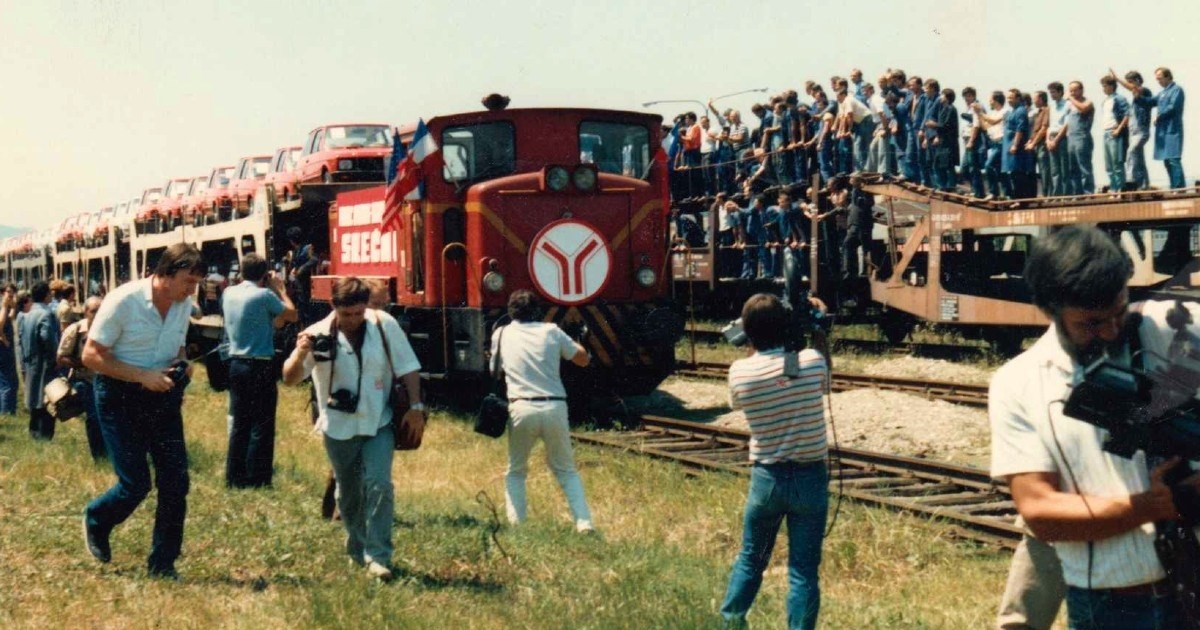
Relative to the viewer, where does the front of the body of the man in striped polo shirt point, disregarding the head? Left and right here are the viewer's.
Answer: facing away from the viewer

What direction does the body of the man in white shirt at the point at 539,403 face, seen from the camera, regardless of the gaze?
away from the camera

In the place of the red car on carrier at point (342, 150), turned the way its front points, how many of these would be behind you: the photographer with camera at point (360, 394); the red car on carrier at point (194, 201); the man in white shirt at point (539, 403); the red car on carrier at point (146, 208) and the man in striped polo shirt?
2

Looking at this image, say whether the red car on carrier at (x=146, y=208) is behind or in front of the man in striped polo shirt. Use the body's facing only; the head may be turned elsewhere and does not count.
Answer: in front

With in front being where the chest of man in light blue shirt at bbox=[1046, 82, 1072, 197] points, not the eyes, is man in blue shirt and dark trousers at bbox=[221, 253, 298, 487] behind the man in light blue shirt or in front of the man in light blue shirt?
in front

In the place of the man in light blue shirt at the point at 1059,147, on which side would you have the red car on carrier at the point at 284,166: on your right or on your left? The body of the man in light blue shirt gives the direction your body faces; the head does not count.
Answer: on your right

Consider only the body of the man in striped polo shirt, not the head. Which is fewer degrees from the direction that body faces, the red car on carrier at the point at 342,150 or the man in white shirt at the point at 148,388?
the red car on carrier

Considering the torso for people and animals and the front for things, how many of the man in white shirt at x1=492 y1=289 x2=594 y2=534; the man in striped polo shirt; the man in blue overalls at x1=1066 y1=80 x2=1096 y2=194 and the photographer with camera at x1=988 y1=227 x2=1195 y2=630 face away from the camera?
2

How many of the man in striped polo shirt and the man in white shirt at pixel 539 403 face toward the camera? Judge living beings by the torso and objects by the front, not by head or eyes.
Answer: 0

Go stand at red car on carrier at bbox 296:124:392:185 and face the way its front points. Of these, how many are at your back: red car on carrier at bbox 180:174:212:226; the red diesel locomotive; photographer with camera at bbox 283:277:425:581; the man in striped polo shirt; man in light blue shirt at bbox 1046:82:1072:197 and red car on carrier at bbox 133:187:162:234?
2

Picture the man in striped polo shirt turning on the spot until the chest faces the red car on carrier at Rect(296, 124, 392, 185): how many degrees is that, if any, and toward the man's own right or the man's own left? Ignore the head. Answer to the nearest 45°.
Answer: approximately 45° to the man's own left

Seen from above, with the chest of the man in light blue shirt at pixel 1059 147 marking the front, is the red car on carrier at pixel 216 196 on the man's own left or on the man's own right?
on the man's own right

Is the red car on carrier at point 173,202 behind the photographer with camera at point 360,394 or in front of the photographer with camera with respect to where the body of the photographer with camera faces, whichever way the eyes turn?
behind

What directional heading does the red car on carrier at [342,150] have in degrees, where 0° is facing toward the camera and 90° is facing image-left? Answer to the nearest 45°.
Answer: approximately 315°
